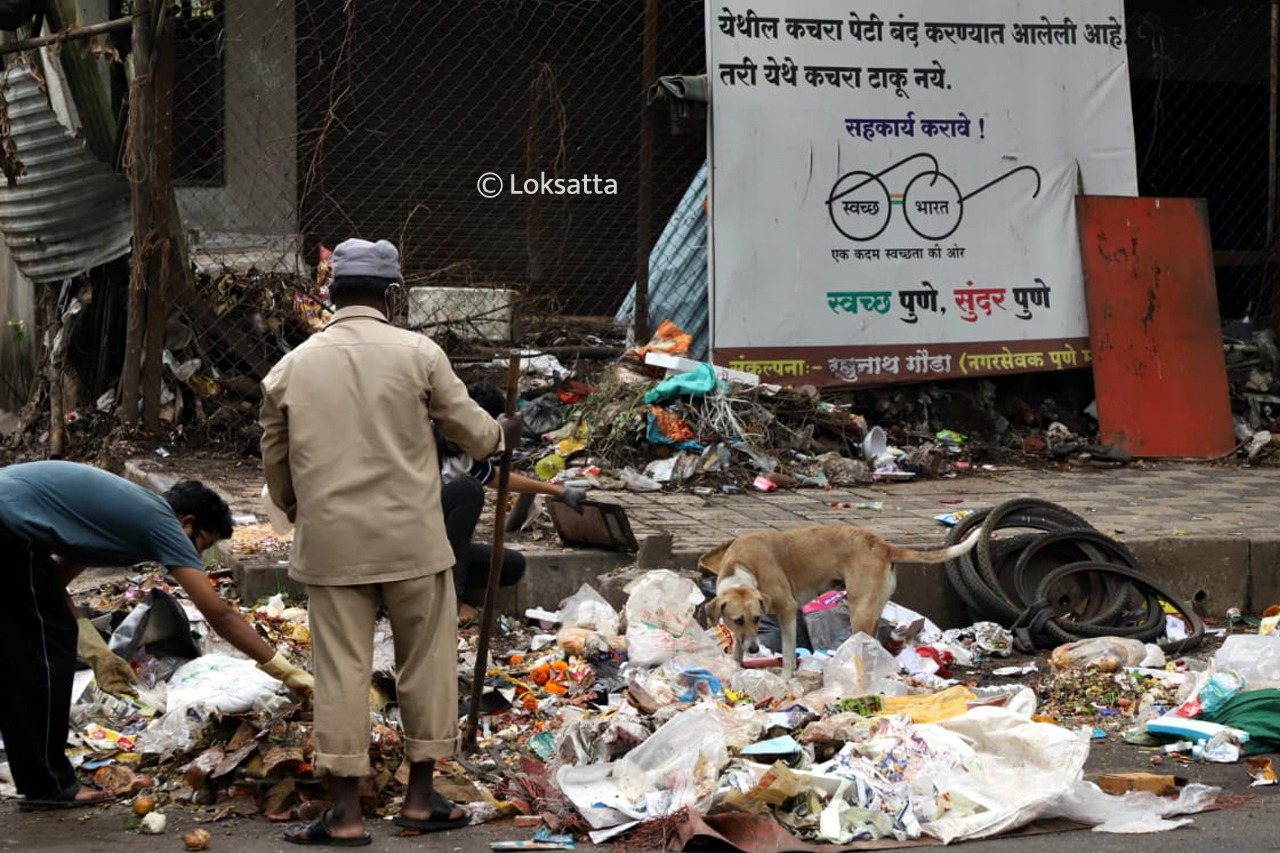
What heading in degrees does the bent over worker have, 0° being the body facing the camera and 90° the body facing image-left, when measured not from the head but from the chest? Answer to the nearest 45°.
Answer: approximately 270°

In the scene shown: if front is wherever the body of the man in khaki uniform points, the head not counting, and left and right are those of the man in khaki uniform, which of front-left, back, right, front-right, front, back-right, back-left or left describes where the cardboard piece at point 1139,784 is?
right

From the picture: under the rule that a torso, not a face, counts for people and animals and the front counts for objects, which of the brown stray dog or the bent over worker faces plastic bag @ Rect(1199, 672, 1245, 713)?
the bent over worker

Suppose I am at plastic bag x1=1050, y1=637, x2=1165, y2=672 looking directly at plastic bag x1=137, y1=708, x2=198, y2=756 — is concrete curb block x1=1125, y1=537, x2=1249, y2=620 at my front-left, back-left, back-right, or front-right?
back-right

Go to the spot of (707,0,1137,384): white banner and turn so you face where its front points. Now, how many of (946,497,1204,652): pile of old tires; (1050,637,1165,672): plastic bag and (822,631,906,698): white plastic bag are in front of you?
3

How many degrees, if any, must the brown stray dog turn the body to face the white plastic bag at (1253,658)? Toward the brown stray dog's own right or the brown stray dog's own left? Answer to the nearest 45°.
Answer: approximately 135° to the brown stray dog's own left

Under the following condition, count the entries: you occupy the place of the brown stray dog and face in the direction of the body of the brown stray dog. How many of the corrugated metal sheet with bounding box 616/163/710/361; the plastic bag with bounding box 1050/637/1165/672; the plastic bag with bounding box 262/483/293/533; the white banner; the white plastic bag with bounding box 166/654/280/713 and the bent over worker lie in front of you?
3

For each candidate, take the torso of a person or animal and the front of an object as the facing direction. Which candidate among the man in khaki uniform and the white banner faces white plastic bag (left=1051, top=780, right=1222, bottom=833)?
the white banner

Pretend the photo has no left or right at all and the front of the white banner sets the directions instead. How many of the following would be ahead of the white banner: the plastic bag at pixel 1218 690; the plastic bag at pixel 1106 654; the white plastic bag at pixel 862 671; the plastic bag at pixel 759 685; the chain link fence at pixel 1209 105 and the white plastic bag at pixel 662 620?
5

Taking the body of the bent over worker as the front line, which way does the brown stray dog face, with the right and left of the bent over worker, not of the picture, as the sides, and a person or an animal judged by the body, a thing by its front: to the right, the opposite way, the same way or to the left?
the opposite way

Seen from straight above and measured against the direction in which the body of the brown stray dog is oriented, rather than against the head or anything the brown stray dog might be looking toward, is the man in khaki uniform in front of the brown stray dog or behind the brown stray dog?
in front

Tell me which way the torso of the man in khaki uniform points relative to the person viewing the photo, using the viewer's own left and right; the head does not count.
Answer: facing away from the viewer

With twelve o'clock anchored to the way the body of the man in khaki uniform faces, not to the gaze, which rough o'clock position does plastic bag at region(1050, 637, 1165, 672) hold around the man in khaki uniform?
The plastic bag is roughly at 2 o'clock from the man in khaki uniform.

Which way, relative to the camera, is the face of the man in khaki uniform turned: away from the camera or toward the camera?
away from the camera

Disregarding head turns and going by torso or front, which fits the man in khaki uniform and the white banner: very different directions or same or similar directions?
very different directions

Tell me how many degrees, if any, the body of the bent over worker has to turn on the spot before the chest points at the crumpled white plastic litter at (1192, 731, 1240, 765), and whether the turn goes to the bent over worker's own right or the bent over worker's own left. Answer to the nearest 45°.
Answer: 0° — they already face it

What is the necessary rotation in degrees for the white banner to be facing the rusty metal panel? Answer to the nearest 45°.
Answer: approximately 90° to its left

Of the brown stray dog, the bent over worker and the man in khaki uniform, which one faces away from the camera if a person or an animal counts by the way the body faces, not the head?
the man in khaki uniform

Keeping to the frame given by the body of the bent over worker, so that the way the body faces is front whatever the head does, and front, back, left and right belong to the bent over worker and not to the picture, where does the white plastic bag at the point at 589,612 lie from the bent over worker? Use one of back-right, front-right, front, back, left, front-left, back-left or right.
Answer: front-left

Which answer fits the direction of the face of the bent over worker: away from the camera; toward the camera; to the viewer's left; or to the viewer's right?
to the viewer's right
